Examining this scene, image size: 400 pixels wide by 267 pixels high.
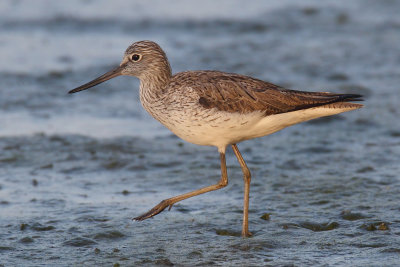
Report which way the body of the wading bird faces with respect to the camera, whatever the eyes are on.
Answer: to the viewer's left
